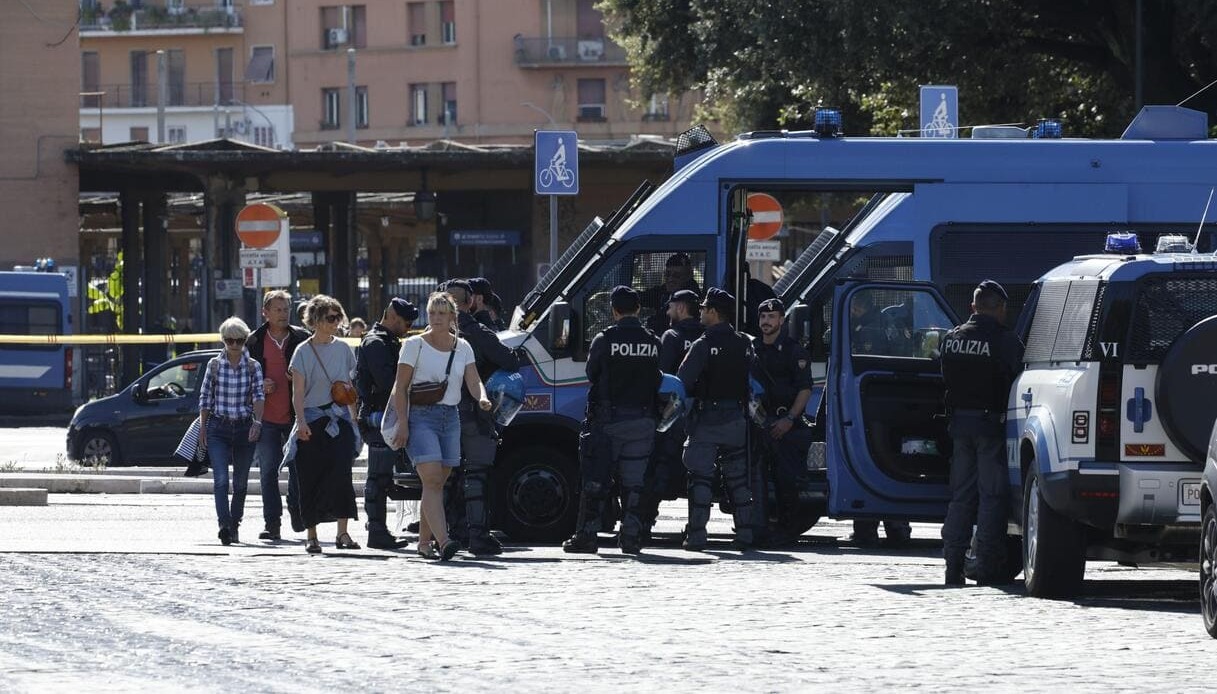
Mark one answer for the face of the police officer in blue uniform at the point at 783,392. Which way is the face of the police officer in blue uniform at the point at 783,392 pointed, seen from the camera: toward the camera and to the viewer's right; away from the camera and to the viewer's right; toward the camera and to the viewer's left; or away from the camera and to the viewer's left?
toward the camera and to the viewer's left

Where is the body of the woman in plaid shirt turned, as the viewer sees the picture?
toward the camera

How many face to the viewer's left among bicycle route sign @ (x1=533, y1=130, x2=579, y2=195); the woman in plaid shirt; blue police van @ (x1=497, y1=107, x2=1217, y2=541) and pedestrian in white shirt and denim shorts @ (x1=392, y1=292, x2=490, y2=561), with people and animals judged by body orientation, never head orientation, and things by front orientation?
1

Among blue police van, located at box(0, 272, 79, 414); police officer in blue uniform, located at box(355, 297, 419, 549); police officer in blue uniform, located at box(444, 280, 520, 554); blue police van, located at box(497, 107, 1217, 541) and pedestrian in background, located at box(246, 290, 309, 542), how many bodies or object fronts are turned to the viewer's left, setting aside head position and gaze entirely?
2

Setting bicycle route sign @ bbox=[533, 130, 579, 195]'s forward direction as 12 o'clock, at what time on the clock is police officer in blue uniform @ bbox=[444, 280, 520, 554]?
The police officer in blue uniform is roughly at 12 o'clock from the bicycle route sign.

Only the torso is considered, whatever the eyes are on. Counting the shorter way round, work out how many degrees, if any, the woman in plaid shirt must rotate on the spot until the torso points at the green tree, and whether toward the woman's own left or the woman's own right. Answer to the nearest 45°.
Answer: approximately 135° to the woman's own left

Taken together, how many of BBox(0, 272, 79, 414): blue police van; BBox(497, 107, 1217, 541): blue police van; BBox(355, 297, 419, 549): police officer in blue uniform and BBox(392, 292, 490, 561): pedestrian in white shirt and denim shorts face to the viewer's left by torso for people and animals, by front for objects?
2

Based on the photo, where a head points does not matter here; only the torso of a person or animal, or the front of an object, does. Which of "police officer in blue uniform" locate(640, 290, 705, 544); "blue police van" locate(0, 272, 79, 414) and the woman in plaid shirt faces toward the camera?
the woman in plaid shirt

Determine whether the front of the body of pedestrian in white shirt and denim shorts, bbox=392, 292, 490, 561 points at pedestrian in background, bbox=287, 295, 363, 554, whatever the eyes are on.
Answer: no

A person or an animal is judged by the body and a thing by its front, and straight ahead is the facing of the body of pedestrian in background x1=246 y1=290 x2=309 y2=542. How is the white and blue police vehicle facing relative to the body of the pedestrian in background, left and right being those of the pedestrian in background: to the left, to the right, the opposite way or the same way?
the opposite way

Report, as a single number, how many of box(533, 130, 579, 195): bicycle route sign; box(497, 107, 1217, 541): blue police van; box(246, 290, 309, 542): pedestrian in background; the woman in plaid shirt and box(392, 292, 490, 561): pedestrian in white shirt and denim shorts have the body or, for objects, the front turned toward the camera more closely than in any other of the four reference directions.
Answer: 4

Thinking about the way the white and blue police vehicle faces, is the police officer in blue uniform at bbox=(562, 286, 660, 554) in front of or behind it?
in front
